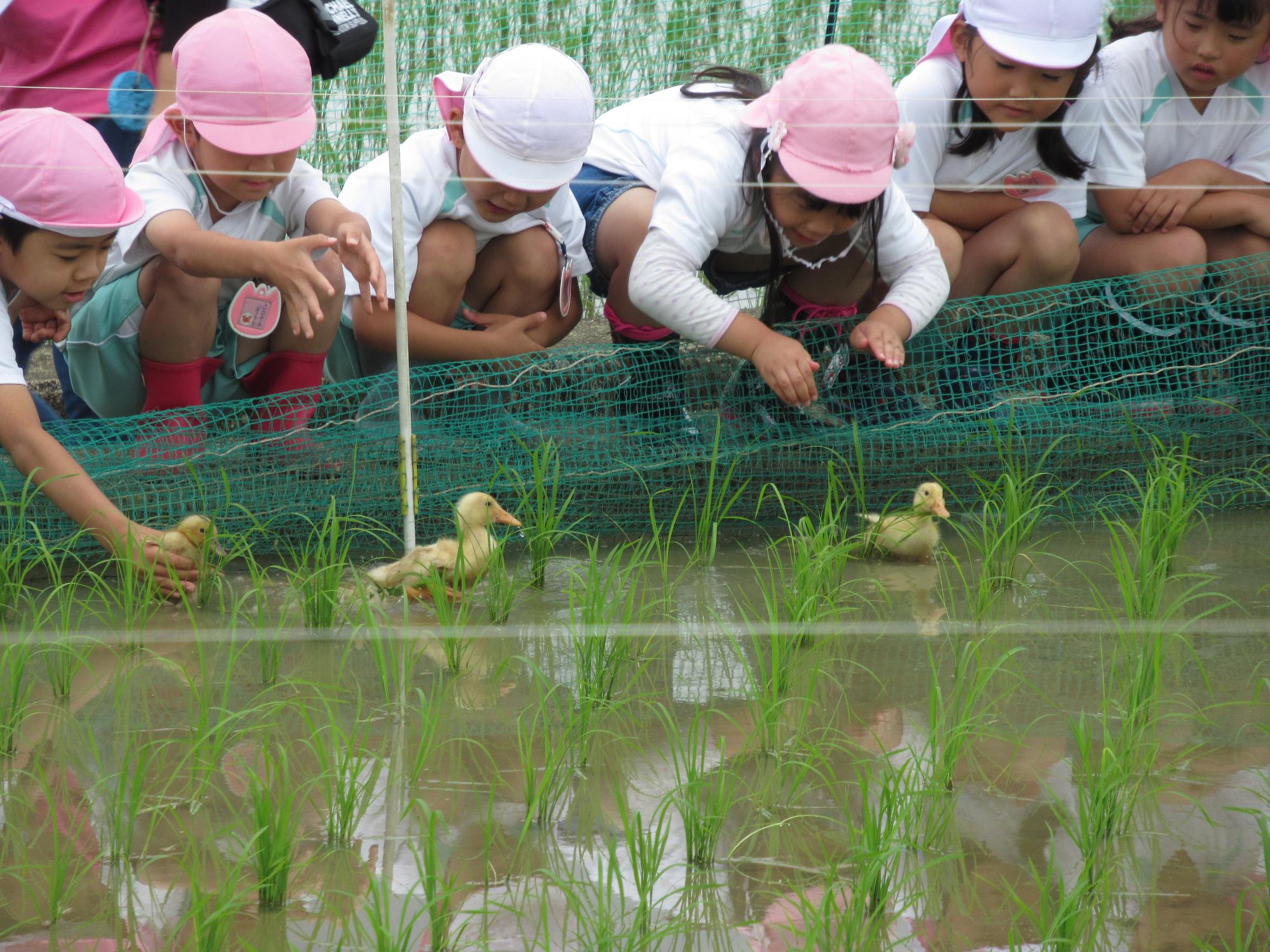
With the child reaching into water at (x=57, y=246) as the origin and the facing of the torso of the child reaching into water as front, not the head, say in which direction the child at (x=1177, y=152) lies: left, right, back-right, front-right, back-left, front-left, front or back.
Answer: front-left

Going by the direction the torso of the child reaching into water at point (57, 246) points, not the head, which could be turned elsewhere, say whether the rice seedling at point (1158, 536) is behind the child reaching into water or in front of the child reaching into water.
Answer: in front

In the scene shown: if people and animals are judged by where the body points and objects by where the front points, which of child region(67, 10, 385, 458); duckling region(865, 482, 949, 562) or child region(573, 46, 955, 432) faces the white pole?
child region(67, 10, 385, 458)

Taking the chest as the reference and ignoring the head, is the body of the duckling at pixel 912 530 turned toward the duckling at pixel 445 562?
no

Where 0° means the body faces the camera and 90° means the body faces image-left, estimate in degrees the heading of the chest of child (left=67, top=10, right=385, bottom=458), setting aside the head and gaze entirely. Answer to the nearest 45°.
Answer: approximately 315°

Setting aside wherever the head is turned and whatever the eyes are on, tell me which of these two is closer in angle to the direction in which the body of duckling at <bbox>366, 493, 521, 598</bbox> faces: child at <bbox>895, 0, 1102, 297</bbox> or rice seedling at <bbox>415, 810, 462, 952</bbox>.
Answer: the child

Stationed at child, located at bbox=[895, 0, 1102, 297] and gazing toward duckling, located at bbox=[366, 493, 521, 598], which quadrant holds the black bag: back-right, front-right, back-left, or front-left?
front-right

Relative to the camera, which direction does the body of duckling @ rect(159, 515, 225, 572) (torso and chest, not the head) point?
to the viewer's right

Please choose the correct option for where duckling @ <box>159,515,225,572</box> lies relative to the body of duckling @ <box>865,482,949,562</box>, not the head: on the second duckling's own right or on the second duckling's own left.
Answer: on the second duckling's own right

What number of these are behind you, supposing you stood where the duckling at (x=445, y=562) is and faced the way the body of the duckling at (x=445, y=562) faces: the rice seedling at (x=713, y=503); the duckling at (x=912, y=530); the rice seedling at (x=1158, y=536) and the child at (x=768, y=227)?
0

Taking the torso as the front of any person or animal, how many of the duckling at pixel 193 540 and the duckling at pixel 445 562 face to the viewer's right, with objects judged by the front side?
2

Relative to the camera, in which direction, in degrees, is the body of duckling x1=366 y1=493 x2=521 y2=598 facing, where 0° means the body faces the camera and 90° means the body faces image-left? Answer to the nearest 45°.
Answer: approximately 270°

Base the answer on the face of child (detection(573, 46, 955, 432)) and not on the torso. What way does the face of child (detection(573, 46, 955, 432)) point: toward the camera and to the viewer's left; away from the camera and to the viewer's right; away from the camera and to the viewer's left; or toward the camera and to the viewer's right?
toward the camera and to the viewer's right

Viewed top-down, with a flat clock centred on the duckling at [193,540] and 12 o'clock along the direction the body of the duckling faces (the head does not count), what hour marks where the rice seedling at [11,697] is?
The rice seedling is roughly at 4 o'clock from the duckling.

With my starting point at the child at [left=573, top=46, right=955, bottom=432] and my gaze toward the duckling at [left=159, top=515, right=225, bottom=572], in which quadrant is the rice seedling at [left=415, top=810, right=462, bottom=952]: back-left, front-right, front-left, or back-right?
front-left

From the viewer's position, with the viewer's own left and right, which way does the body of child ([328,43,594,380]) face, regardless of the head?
facing the viewer and to the right of the viewer
